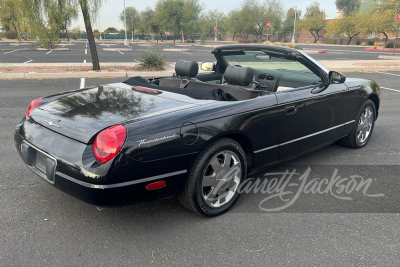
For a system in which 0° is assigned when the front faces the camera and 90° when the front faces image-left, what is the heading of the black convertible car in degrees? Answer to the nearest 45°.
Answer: approximately 225°

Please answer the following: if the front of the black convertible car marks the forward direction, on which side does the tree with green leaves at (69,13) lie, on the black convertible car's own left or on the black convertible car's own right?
on the black convertible car's own left

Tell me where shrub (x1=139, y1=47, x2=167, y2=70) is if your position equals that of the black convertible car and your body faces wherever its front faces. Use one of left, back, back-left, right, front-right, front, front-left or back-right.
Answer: front-left
